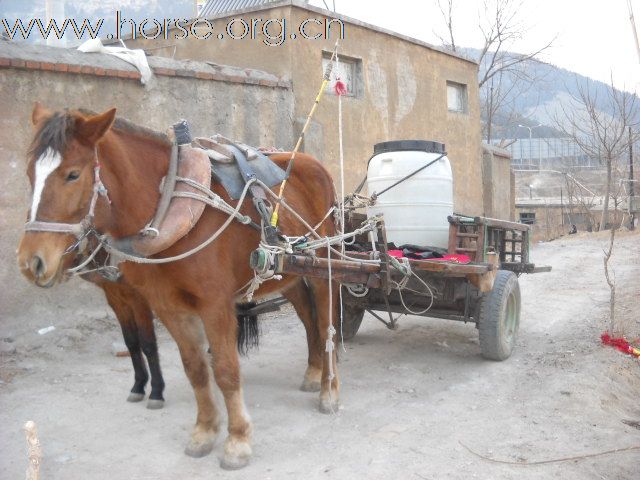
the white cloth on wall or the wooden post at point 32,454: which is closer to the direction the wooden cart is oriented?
the wooden post

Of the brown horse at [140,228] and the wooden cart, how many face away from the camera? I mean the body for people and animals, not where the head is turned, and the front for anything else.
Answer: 0

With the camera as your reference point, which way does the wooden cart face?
facing the viewer and to the left of the viewer

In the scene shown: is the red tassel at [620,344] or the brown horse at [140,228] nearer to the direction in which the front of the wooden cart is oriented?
the brown horse

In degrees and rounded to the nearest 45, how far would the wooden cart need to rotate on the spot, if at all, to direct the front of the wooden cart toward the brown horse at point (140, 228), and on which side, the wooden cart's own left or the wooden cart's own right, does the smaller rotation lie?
0° — it already faces it

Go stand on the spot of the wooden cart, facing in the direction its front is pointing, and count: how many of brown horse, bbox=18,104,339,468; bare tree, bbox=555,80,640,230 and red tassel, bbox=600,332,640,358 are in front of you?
1

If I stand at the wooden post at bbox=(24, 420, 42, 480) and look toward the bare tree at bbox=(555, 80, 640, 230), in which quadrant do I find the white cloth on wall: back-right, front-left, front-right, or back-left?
front-left

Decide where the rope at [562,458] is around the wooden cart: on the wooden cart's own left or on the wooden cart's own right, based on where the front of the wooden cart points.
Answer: on the wooden cart's own left

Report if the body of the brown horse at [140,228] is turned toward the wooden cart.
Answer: no

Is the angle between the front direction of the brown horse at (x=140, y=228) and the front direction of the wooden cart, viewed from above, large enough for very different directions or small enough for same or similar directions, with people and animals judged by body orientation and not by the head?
same or similar directions

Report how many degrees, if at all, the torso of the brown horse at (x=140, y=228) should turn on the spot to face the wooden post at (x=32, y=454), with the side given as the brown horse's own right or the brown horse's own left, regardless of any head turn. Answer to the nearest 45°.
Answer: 0° — it already faces it

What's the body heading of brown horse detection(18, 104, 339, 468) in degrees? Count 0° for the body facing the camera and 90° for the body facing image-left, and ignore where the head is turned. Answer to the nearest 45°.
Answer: approximately 45°

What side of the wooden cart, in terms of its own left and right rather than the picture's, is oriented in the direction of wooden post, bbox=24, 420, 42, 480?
front

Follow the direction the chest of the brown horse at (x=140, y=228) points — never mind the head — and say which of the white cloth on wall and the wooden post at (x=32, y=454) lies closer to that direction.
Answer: the wooden post

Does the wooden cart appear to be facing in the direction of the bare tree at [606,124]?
no

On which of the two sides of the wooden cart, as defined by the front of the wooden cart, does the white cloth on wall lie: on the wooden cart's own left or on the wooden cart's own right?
on the wooden cart's own right

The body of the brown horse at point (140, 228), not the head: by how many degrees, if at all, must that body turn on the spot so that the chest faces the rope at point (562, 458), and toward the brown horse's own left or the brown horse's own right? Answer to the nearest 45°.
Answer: approximately 135° to the brown horse's own left

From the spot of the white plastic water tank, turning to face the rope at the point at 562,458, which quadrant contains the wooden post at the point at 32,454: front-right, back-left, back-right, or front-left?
front-right

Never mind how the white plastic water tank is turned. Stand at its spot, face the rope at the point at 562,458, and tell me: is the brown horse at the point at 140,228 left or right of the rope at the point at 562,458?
right

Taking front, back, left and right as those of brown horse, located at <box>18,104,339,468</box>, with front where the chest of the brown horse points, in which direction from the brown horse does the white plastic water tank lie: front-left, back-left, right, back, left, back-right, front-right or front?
back
